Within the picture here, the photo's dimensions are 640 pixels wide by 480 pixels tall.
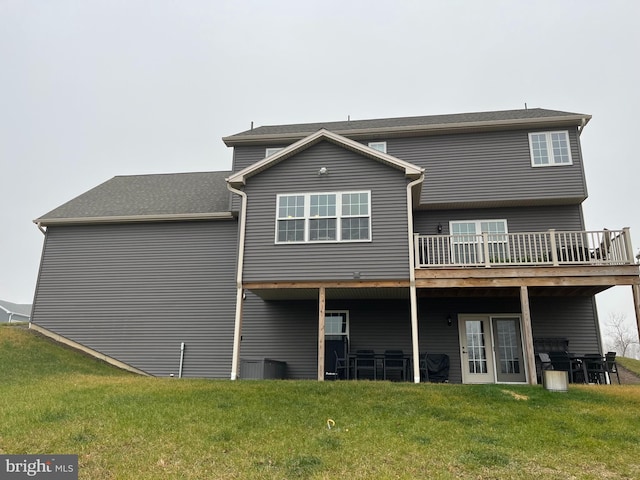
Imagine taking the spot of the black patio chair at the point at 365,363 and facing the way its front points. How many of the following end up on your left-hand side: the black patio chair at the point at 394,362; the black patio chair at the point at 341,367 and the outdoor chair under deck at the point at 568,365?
2

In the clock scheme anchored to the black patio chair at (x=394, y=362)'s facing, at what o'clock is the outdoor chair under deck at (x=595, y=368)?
The outdoor chair under deck is roughly at 3 o'clock from the black patio chair.

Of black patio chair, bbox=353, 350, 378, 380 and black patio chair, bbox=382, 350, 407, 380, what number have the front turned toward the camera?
2

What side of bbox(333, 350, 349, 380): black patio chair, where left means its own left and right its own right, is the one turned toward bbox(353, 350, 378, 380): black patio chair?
front

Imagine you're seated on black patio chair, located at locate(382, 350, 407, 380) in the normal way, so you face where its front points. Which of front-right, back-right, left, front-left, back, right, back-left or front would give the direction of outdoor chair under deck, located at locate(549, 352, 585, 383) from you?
right

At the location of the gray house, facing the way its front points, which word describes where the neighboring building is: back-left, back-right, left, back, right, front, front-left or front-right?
front-left

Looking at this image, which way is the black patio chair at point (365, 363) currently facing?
toward the camera

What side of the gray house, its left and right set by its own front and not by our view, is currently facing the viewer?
back
